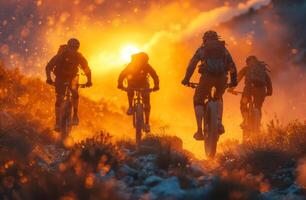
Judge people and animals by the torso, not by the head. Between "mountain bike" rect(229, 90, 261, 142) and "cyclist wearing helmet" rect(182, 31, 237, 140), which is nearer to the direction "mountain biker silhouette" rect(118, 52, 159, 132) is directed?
the cyclist wearing helmet

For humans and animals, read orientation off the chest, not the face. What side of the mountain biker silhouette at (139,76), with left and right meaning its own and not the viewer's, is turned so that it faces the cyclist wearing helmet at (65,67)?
right

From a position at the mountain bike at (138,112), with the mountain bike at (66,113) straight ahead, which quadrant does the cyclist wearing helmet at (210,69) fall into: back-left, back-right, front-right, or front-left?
back-left

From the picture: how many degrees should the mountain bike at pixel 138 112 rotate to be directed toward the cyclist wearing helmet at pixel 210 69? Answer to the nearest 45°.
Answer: approximately 45° to its left

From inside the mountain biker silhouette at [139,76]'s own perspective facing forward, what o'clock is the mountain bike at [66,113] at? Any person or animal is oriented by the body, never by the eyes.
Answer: The mountain bike is roughly at 3 o'clock from the mountain biker silhouette.

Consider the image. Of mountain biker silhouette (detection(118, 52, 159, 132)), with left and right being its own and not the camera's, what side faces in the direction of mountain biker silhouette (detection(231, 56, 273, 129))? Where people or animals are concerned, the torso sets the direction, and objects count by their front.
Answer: left
